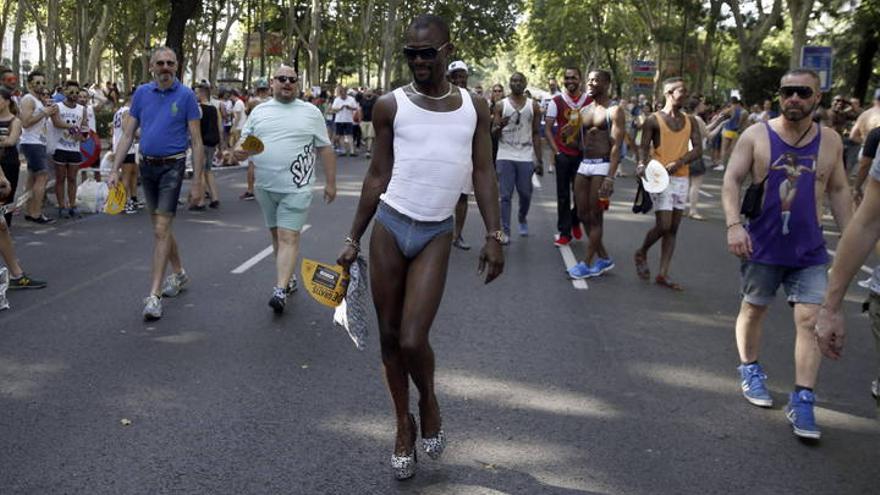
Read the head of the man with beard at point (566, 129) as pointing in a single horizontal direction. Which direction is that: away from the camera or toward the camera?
toward the camera

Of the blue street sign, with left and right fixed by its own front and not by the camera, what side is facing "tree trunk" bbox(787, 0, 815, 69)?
back

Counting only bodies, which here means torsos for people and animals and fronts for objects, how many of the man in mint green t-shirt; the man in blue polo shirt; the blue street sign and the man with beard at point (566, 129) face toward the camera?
4

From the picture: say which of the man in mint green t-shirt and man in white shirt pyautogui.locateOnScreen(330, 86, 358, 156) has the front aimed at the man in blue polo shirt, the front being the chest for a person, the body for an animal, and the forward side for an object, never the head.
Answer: the man in white shirt

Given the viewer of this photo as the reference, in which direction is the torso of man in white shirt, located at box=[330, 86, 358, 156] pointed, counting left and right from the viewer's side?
facing the viewer

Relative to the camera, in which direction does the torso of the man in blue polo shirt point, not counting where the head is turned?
toward the camera

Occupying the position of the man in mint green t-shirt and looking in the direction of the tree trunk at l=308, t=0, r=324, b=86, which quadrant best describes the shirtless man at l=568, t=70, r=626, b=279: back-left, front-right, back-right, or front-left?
front-right

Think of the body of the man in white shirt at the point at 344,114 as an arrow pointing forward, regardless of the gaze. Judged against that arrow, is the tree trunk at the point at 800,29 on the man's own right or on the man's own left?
on the man's own left

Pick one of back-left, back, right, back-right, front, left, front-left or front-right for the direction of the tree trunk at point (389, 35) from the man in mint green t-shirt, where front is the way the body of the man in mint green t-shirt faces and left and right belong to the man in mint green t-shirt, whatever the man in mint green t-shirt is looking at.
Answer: back

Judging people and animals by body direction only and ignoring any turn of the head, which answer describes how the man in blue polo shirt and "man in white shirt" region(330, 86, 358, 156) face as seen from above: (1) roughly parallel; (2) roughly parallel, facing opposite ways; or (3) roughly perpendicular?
roughly parallel

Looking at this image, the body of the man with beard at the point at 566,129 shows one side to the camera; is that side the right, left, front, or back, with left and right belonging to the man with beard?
front

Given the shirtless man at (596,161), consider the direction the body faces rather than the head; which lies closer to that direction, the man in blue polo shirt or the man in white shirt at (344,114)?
the man in blue polo shirt

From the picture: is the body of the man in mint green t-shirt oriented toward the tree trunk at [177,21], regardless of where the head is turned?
no

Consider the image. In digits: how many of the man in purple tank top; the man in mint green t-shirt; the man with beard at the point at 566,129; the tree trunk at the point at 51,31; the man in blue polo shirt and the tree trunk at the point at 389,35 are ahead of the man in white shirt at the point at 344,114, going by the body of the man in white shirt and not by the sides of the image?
4

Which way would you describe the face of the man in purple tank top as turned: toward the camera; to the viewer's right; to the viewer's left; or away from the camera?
toward the camera

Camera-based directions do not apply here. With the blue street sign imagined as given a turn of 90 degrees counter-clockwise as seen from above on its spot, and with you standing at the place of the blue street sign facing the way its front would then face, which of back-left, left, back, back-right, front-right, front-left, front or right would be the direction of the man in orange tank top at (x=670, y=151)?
right

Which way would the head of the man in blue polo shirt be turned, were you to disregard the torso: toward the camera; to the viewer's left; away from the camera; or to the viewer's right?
toward the camera

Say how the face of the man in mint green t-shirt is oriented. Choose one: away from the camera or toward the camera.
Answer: toward the camera

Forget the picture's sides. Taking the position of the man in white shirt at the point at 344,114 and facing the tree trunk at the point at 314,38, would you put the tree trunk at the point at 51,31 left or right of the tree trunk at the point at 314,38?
left
